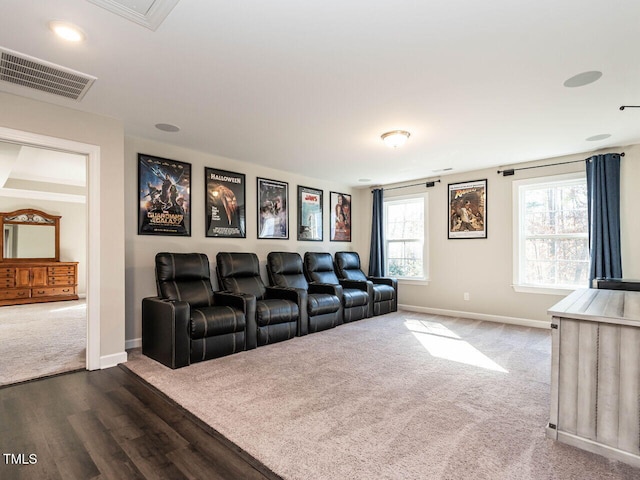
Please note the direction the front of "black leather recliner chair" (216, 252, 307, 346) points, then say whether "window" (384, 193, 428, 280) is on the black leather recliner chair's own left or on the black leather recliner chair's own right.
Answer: on the black leather recliner chair's own left

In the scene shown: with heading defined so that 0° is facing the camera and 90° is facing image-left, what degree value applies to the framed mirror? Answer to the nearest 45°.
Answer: approximately 0°

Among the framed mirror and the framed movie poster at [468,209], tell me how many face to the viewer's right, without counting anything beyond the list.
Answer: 0

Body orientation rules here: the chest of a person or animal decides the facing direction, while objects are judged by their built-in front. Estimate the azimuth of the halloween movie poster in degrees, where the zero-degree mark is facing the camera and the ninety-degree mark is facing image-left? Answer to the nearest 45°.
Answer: approximately 315°

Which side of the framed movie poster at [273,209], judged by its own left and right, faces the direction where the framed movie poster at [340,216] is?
left

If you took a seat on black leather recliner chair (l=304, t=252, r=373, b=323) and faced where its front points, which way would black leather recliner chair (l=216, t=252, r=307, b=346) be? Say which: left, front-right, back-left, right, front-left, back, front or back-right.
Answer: right

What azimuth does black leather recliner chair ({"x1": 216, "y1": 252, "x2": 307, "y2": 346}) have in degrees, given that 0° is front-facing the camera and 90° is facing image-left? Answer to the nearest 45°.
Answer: approximately 315°

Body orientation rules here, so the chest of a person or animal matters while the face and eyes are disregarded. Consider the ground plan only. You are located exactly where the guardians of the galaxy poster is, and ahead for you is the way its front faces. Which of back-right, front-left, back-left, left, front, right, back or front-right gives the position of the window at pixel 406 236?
front-left

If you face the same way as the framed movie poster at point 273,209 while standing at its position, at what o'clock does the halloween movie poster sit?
The halloween movie poster is roughly at 3 o'clock from the framed movie poster.

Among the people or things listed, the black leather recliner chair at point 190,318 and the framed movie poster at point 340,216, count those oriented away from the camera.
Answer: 0

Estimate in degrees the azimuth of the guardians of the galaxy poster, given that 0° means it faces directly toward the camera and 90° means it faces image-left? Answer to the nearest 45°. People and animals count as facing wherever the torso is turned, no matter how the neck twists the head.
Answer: approximately 315°

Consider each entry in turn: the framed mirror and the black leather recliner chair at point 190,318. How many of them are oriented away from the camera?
0

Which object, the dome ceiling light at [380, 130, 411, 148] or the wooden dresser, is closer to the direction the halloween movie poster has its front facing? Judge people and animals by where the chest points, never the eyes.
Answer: the dome ceiling light
